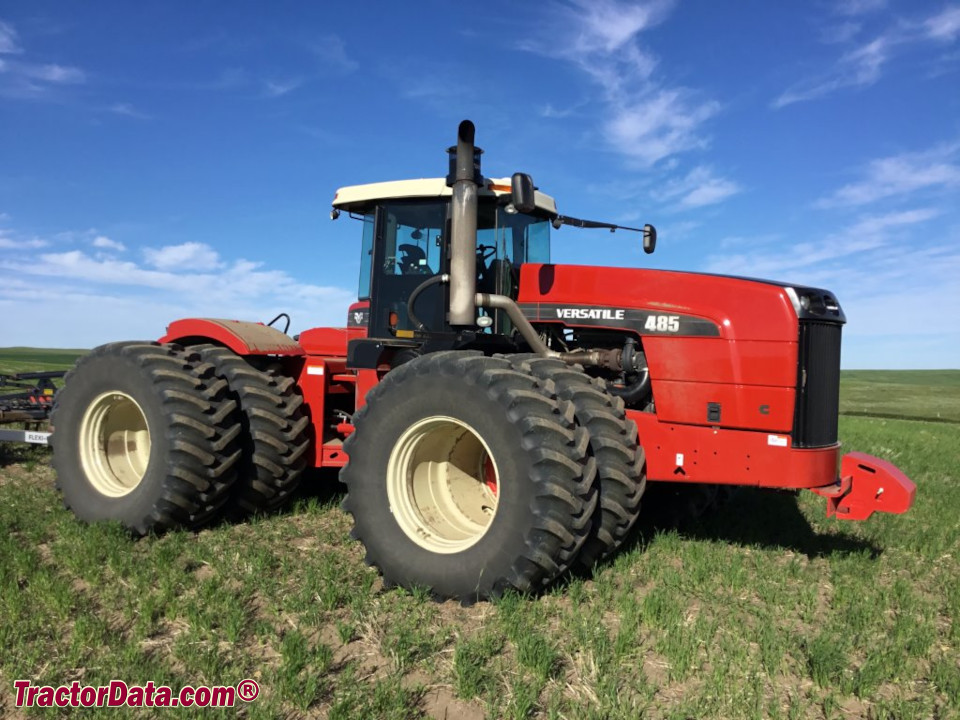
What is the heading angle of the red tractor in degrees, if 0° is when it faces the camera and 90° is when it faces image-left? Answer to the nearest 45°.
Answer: approximately 315°
